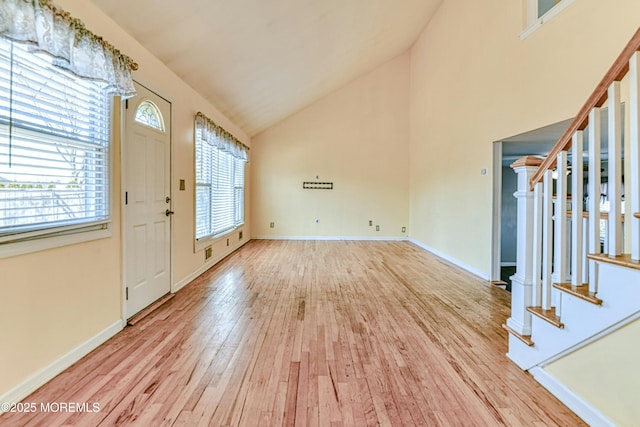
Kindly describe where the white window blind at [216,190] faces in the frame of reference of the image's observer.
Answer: facing to the right of the viewer

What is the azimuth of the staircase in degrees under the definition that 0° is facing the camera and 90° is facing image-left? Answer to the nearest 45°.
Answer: approximately 135°

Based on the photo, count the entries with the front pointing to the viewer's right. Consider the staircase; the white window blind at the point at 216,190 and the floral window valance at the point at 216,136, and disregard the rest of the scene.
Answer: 2

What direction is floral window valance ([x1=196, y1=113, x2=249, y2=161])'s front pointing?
to the viewer's right

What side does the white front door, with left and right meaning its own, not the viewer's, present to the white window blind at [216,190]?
left

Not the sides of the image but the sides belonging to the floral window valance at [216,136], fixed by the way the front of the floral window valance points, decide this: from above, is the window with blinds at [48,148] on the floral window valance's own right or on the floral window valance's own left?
on the floral window valance's own right

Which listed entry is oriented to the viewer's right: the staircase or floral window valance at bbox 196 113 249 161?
the floral window valance

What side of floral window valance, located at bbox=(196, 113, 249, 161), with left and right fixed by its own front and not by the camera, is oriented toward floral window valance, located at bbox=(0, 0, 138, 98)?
right

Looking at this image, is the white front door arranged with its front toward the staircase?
yes

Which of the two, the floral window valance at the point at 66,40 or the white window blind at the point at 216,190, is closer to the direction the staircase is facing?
the white window blind

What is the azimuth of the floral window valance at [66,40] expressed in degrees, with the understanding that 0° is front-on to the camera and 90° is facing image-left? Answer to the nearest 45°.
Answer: approximately 315°

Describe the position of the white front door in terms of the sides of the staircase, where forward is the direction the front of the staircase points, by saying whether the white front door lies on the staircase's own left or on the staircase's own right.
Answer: on the staircase's own left

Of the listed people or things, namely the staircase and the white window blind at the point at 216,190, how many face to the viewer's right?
1

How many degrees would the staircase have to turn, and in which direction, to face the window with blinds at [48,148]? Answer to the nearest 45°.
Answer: approximately 90° to its left
